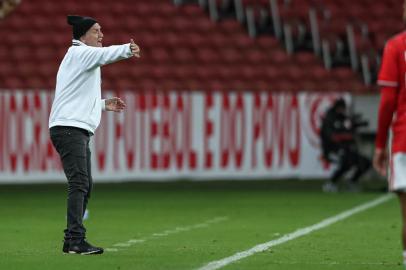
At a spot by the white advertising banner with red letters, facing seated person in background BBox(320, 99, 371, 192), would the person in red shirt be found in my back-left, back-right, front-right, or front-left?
front-right

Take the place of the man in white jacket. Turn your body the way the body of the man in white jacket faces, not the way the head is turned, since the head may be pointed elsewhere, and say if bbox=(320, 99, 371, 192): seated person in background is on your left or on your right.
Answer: on your left

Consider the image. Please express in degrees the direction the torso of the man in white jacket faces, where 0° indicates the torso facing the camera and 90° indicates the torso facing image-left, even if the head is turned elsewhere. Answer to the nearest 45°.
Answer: approximately 270°

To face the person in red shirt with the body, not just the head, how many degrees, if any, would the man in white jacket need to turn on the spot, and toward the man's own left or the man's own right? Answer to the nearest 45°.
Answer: approximately 45° to the man's own right

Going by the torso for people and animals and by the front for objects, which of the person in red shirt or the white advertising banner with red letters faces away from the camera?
the person in red shirt

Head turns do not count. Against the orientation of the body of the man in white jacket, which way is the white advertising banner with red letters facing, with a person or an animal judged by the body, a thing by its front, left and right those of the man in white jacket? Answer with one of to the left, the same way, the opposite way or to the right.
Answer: to the right

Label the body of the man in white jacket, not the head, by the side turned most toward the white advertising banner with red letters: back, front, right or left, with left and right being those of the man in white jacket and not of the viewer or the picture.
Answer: left

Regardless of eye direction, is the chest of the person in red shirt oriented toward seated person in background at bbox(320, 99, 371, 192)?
yes

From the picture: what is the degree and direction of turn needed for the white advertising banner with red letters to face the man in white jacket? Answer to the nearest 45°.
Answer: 0° — it already faces them

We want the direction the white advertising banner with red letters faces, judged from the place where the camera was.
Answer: facing the viewer

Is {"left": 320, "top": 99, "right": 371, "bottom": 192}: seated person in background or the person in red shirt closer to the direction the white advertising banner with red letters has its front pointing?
the person in red shirt
